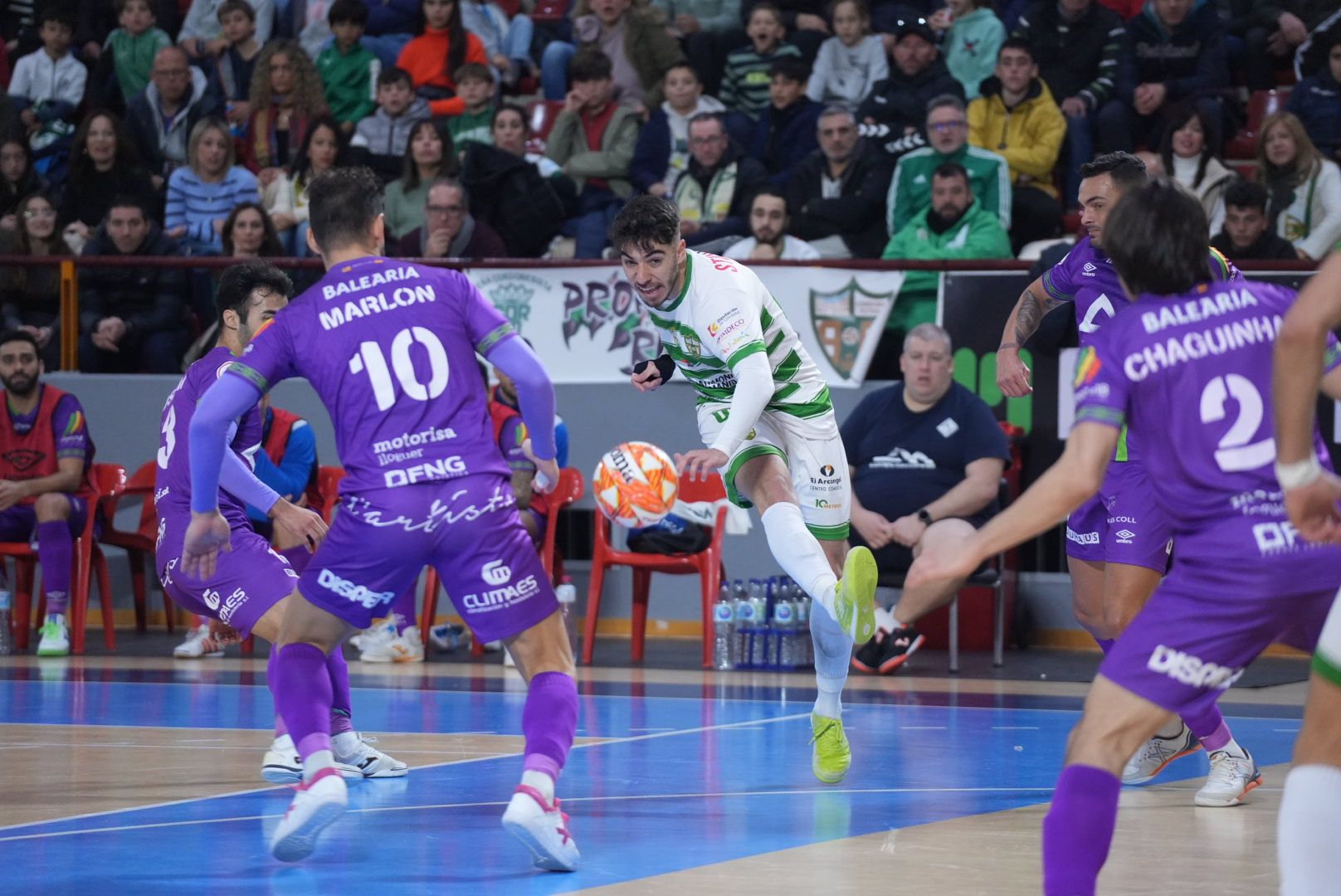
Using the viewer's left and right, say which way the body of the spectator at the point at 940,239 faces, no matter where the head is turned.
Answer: facing the viewer

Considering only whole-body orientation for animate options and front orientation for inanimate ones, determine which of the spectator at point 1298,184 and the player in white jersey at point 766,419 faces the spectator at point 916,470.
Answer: the spectator at point 1298,184

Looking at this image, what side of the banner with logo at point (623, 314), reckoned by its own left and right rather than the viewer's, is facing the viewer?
front

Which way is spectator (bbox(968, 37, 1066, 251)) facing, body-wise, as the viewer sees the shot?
toward the camera

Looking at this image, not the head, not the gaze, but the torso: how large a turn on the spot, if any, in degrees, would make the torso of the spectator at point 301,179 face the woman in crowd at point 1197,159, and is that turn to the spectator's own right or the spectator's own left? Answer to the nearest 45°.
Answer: approximately 45° to the spectator's own left

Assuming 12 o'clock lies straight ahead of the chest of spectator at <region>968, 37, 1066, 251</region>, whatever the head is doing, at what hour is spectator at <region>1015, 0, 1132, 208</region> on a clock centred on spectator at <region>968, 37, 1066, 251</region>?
spectator at <region>1015, 0, 1132, 208</region> is roughly at 7 o'clock from spectator at <region>968, 37, 1066, 251</region>.

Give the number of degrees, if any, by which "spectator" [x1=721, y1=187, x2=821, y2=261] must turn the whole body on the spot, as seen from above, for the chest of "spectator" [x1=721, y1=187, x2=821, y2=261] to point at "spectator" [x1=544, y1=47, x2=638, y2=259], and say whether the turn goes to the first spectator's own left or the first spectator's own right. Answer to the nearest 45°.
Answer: approximately 135° to the first spectator's own right

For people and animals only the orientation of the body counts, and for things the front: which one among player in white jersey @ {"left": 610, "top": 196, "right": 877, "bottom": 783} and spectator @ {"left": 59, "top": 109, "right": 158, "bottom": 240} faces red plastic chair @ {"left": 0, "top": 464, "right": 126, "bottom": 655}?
the spectator

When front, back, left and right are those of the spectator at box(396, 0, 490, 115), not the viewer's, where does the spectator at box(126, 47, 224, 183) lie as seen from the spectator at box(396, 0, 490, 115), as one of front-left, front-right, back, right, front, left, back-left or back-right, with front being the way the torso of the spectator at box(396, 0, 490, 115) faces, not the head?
right
